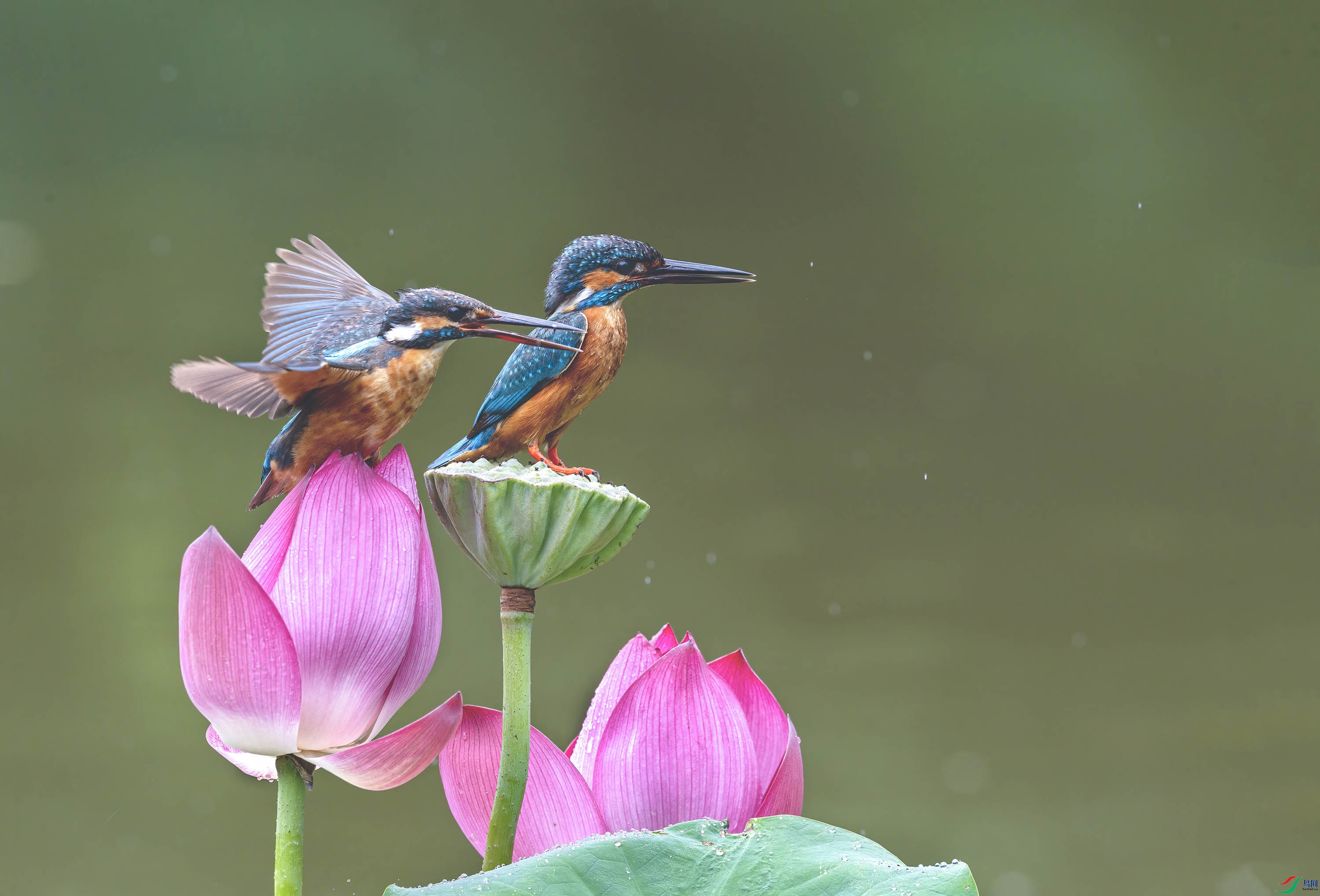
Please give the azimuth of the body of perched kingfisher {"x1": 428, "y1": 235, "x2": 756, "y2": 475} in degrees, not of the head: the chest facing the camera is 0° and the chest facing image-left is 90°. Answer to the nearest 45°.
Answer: approximately 270°

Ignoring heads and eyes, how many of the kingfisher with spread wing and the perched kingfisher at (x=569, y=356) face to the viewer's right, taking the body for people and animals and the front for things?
2

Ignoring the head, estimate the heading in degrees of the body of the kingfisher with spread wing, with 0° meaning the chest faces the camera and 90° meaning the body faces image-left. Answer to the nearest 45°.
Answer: approximately 270°
